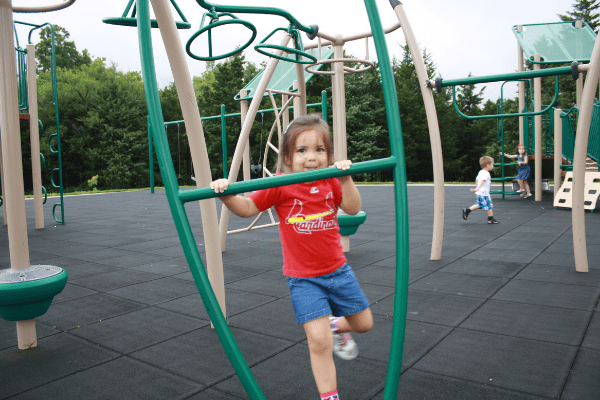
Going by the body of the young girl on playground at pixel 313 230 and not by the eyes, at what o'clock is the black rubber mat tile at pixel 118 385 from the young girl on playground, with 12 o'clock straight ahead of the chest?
The black rubber mat tile is roughly at 3 o'clock from the young girl on playground.

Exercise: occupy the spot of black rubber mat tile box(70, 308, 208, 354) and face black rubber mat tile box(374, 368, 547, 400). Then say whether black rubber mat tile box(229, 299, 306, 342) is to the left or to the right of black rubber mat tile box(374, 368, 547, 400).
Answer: left

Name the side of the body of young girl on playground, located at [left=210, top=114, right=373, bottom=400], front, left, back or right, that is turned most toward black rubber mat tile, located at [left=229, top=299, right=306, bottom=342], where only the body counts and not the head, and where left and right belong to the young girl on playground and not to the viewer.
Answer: back

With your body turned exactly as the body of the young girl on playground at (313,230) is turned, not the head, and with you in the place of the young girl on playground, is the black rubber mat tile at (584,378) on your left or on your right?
on your left

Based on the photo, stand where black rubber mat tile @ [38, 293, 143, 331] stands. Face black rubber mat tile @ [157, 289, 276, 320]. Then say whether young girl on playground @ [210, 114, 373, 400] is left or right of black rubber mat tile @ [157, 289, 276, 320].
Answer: right

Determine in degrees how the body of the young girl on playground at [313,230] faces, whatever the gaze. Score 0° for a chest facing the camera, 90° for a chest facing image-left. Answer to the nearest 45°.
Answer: approximately 0°

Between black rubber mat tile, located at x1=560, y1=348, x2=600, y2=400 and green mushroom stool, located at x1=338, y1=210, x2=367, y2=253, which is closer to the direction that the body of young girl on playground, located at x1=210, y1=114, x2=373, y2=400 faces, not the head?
the black rubber mat tile

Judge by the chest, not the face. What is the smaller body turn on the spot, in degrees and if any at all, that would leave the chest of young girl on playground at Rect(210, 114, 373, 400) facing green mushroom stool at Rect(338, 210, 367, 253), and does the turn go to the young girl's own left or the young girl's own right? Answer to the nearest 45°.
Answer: approximately 180°
